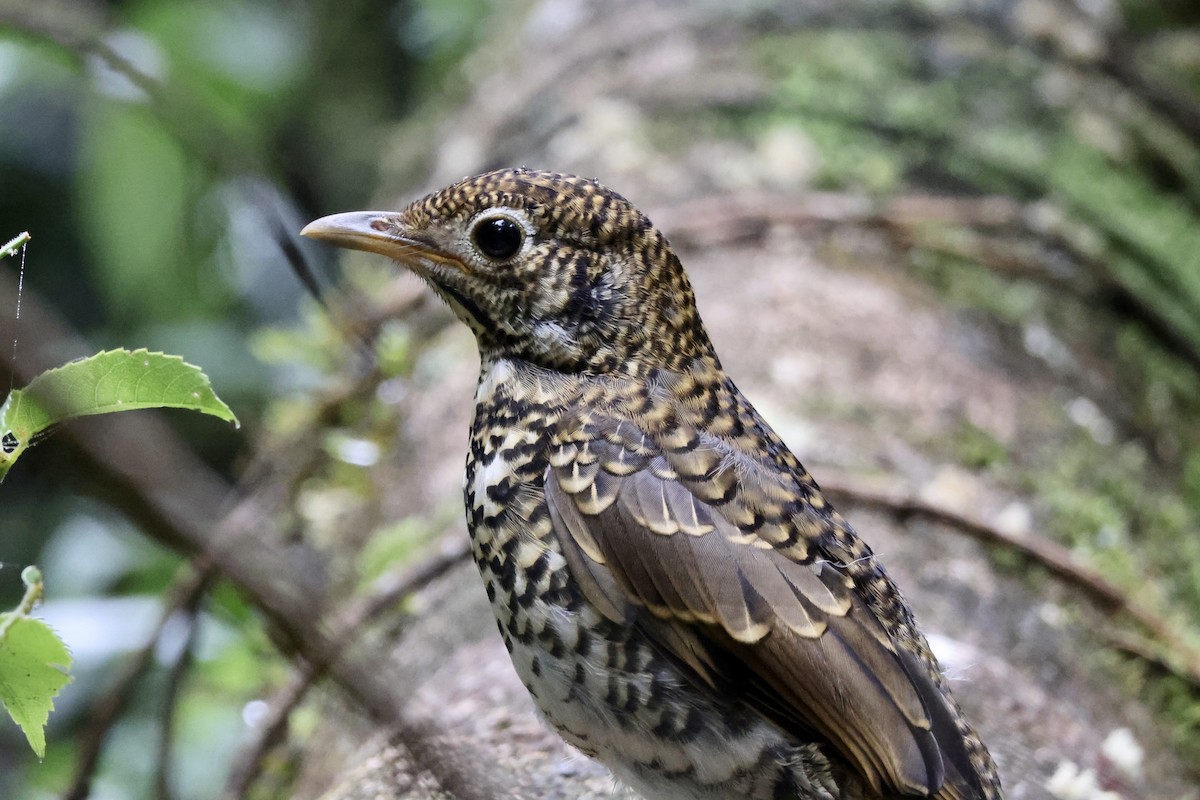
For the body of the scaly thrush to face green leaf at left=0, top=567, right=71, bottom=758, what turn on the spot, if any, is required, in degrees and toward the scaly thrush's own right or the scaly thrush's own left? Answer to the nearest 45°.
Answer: approximately 45° to the scaly thrush's own left

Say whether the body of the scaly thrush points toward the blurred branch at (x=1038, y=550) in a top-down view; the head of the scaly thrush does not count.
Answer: no

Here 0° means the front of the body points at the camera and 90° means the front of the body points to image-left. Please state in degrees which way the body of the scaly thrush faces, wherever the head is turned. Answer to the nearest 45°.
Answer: approximately 90°

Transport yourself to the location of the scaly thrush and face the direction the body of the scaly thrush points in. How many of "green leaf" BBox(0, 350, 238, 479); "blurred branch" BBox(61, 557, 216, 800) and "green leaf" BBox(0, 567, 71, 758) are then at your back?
0

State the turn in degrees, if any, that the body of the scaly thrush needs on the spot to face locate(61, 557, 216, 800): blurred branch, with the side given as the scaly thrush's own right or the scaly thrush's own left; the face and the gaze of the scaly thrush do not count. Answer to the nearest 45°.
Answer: approximately 45° to the scaly thrush's own right
